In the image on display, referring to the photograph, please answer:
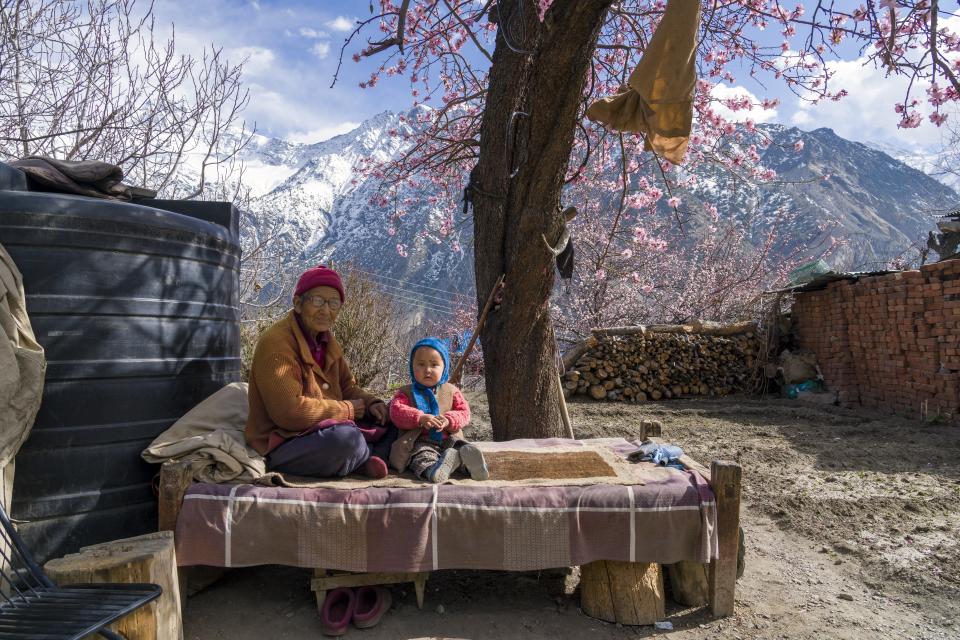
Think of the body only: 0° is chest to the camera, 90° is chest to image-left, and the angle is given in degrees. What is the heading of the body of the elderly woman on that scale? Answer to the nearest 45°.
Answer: approximately 315°

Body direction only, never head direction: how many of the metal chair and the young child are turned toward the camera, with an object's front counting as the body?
1

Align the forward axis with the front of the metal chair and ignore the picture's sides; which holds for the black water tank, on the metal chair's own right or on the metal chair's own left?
on the metal chair's own left

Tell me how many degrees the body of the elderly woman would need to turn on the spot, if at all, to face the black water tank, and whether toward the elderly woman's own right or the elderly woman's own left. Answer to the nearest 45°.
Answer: approximately 135° to the elderly woman's own right

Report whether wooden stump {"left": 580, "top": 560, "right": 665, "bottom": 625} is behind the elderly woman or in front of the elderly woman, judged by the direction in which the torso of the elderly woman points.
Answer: in front

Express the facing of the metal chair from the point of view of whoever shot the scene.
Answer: facing to the right of the viewer

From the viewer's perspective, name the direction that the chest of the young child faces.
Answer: toward the camera
